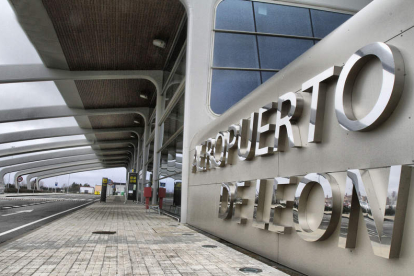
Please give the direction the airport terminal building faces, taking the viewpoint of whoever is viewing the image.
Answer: facing to the left of the viewer
